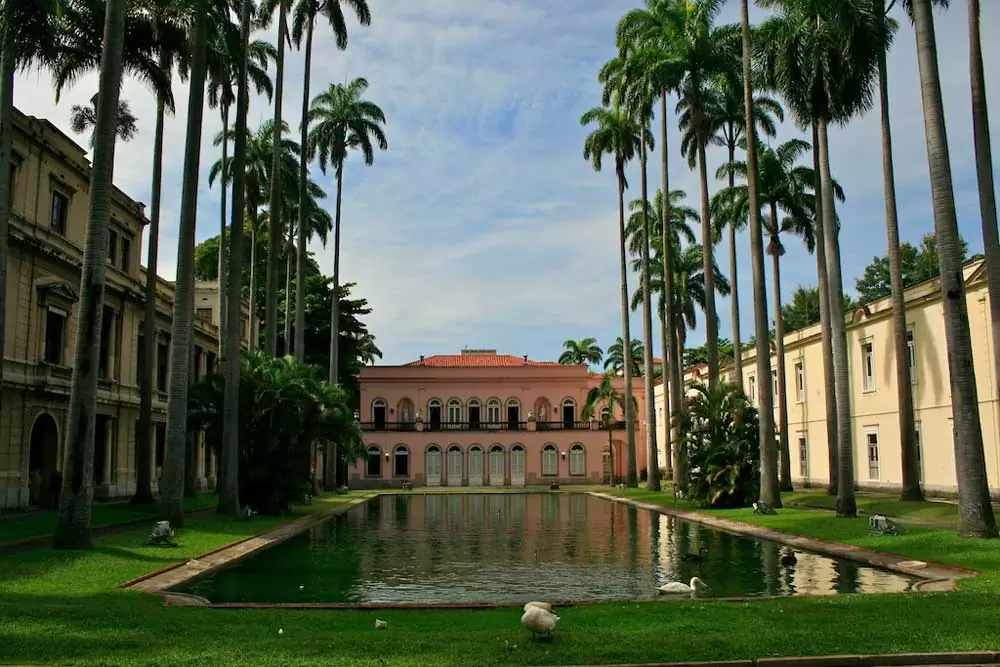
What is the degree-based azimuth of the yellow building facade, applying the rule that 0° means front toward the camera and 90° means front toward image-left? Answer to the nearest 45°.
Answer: approximately 45°

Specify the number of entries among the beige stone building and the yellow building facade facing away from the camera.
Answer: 0

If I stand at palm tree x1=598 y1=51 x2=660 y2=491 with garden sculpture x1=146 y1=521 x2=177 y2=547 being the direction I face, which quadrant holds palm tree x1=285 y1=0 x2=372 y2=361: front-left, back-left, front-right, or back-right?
front-right

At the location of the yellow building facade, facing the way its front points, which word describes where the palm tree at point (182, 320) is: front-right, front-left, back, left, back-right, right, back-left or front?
front

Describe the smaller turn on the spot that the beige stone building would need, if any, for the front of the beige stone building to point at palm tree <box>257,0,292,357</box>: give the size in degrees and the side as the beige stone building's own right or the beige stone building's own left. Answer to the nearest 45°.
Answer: approximately 45° to the beige stone building's own left

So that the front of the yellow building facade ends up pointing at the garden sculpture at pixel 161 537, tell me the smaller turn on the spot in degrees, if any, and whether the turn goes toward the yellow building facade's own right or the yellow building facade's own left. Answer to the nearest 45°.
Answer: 0° — it already faces it

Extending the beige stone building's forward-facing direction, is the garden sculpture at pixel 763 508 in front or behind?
in front

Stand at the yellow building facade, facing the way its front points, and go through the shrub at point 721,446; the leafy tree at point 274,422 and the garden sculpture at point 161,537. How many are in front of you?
3

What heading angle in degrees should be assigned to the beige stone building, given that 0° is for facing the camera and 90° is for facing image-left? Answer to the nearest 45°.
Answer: approximately 315°

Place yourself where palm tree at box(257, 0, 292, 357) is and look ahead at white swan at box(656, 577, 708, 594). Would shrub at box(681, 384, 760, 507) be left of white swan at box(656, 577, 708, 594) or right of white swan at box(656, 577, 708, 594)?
left

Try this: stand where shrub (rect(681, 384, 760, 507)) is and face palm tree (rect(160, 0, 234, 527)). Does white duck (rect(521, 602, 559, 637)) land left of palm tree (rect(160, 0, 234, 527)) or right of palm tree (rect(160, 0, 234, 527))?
left
